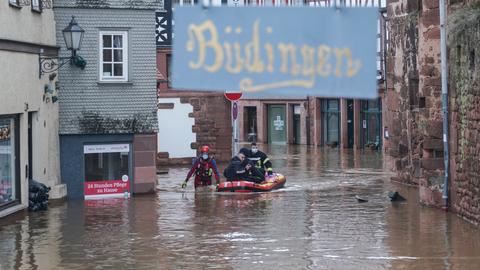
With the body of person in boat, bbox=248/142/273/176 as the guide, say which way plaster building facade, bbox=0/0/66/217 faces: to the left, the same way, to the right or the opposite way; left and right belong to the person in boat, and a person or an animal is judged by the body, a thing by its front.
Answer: to the left

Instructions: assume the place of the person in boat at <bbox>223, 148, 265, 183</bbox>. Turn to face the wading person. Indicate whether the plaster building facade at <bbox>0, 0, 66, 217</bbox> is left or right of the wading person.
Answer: left

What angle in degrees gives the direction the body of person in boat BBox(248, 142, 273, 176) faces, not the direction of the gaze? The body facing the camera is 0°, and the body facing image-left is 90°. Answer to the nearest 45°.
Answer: approximately 45°

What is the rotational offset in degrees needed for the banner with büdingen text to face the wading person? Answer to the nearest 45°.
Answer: approximately 180°

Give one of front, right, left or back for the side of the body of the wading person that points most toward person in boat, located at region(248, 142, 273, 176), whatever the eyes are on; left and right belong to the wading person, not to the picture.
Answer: left

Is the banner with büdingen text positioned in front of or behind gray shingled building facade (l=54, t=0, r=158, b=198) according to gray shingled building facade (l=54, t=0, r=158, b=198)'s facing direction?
in front
